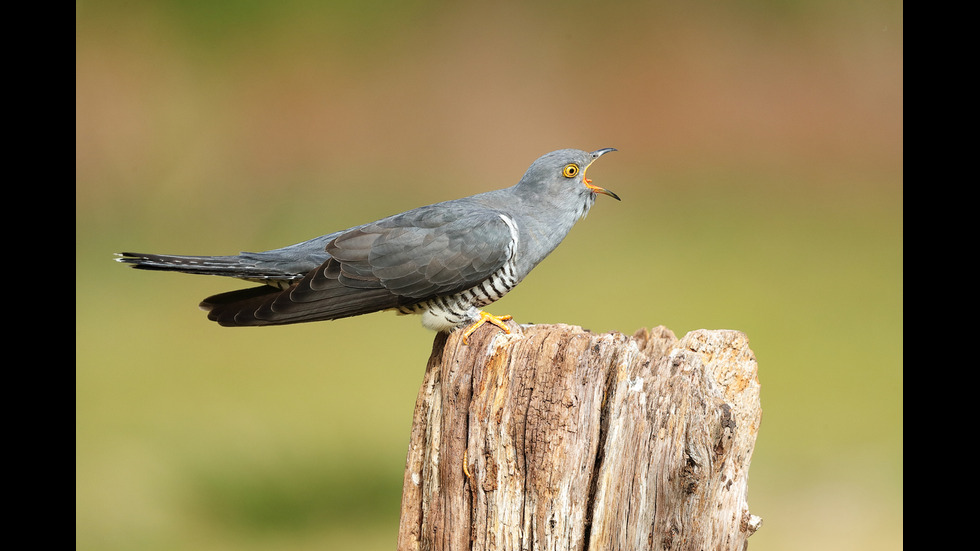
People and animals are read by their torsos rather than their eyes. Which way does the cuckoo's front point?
to the viewer's right
